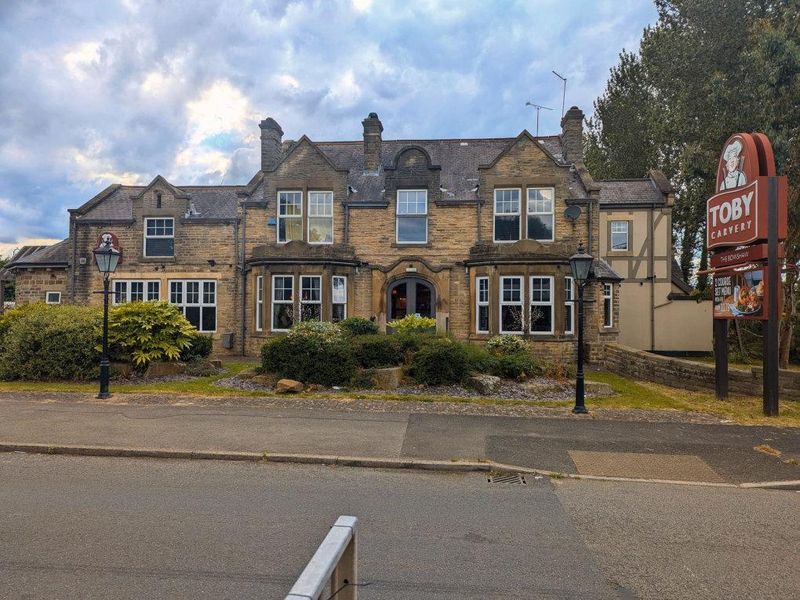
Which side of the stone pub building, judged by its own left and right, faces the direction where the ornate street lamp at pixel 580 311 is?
front

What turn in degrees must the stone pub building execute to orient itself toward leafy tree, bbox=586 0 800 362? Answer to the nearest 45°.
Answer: approximately 90° to its left

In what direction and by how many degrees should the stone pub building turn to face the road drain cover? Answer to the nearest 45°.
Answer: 0° — it already faces it

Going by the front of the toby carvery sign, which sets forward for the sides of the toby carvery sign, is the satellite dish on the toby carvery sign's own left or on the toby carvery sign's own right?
on the toby carvery sign's own right

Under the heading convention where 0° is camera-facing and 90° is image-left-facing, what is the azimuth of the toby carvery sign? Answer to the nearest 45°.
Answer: approximately 45°

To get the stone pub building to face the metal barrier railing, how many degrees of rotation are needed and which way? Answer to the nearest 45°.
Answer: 0° — it already faces it

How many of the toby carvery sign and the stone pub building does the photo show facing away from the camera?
0

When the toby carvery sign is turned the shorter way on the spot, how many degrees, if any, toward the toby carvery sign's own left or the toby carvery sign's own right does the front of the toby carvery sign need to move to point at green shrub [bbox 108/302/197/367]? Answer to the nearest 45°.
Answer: approximately 45° to the toby carvery sign's own right

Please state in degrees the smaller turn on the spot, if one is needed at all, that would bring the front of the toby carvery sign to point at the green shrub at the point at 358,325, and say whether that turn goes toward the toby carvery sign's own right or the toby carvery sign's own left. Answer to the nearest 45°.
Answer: approximately 45° to the toby carvery sign's own right
